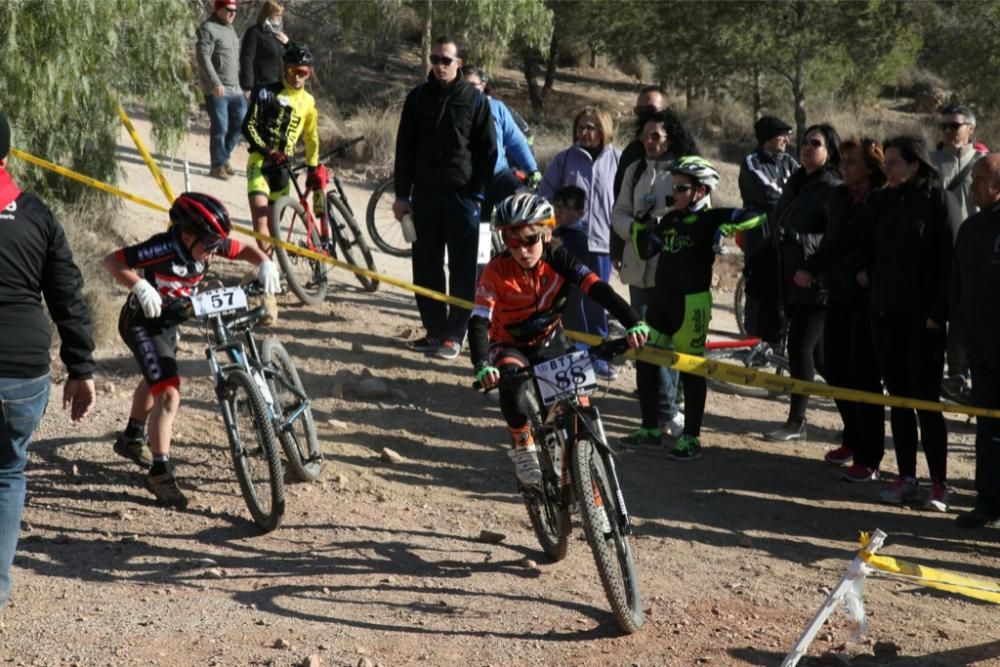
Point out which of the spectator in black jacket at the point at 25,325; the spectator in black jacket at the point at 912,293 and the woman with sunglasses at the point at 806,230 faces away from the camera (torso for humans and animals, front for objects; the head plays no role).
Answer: the spectator in black jacket at the point at 25,325

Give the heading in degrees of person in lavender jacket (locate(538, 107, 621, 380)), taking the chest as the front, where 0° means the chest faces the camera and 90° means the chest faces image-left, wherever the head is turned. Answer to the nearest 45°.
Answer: approximately 0°

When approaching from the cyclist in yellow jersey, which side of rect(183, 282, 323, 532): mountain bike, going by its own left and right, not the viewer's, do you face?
back

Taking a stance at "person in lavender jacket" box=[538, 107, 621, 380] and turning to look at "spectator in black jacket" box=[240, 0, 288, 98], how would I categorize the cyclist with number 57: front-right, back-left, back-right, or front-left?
back-left

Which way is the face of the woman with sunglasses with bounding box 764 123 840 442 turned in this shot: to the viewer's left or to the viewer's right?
to the viewer's left

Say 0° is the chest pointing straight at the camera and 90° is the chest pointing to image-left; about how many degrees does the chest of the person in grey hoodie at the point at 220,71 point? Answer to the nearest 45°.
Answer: approximately 315°

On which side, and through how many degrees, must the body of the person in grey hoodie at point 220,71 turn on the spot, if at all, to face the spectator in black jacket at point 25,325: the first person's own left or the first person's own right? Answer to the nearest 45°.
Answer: approximately 45° to the first person's own right

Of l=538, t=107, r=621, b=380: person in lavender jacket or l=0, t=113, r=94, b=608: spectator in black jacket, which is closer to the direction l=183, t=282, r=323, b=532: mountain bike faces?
the spectator in black jacket

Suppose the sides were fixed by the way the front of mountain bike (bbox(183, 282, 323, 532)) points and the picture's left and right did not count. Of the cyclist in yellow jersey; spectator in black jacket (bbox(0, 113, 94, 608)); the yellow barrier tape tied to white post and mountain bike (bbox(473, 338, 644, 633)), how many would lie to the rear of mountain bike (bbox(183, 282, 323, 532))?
1

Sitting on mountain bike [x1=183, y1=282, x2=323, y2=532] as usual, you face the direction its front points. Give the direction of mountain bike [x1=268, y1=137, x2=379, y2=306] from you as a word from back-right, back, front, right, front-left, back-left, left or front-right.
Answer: back

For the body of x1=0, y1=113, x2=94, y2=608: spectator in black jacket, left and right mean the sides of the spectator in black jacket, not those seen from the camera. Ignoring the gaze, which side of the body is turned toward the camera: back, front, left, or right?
back

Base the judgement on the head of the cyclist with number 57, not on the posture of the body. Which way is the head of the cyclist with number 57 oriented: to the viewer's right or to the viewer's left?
to the viewer's right

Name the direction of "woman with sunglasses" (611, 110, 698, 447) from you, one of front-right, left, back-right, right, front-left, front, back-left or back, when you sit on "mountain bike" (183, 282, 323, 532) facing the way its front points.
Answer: back-left

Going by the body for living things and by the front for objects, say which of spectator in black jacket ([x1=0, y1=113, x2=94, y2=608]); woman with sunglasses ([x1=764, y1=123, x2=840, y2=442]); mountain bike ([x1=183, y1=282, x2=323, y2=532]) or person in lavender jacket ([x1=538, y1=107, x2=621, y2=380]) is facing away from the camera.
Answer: the spectator in black jacket
